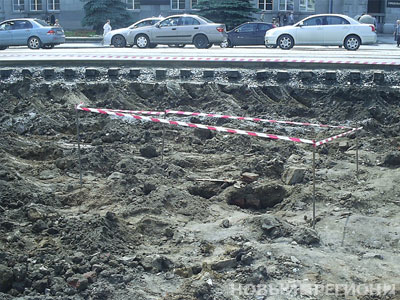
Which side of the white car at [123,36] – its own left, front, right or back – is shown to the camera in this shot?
left

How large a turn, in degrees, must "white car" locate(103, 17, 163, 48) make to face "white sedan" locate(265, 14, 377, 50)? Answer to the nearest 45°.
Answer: approximately 180°

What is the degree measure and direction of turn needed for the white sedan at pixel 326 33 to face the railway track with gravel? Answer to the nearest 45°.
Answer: approximately 90° to its left

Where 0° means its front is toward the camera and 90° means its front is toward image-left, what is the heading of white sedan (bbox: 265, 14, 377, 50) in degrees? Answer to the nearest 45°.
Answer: approximately 90°

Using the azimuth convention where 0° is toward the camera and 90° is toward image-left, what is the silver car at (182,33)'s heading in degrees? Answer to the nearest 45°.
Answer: approximately 90°

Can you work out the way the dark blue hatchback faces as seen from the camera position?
facing to the left of the viewer

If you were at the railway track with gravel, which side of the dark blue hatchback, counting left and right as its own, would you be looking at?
left

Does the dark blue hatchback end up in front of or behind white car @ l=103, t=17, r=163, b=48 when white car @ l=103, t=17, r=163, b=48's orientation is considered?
behind

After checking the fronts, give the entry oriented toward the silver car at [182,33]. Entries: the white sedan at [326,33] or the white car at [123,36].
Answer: the white sedan
